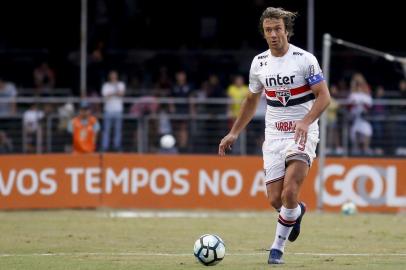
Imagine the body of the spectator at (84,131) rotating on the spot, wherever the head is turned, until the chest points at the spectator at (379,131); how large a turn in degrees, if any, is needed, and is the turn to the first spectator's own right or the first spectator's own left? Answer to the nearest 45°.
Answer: approximately 90° to the first spectator's own left

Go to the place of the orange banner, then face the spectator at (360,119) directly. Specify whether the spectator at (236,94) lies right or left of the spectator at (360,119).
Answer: left

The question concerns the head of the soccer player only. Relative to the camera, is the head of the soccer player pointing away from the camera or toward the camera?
toward the camera

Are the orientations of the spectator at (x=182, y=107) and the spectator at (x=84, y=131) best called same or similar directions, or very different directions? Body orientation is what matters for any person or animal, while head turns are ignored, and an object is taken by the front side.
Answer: same or similar directions

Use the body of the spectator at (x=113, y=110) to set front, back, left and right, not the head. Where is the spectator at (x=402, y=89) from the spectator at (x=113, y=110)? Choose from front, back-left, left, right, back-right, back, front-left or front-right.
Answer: left

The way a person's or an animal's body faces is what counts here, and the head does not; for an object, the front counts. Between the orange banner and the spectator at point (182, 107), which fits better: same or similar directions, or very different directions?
same or similar directions

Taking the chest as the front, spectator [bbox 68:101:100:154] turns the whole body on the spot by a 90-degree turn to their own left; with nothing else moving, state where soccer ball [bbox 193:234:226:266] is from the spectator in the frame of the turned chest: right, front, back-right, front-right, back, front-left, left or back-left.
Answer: right

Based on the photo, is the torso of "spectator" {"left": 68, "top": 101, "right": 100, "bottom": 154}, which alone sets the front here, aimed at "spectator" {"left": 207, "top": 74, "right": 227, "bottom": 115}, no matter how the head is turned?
no

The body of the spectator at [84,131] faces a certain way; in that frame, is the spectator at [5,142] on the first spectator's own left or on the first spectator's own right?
on the first spectator's own right

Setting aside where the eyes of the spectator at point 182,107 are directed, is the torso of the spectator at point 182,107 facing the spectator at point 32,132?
no

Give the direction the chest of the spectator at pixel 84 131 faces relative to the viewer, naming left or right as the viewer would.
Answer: facing the viewer

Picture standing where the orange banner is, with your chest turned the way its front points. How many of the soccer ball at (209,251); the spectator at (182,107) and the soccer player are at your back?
1

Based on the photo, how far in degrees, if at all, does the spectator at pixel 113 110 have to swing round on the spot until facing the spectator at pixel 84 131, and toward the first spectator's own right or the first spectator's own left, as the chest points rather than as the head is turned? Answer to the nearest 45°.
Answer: approximately 45° to the first spectator's own right

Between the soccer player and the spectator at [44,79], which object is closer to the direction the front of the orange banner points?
the soccer player

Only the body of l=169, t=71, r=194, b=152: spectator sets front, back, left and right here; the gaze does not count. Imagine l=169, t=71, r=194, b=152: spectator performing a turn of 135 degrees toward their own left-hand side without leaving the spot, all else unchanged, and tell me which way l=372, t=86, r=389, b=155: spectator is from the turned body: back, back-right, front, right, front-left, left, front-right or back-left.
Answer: front-right

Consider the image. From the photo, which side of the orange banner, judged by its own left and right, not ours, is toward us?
front

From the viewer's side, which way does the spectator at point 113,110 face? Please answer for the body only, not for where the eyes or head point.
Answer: toward the camera

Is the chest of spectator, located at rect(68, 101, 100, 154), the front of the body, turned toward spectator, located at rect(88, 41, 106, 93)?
no
